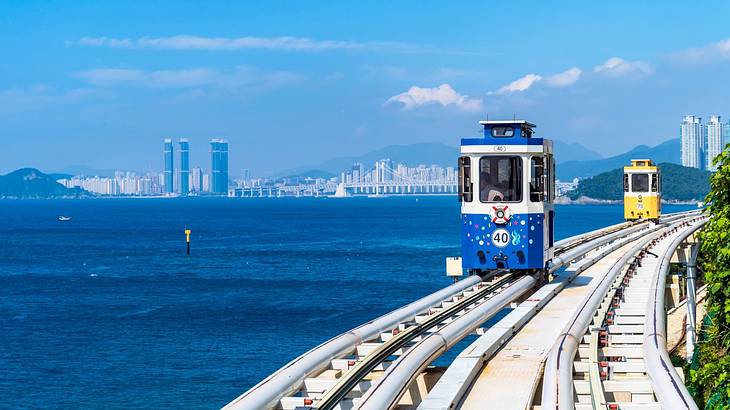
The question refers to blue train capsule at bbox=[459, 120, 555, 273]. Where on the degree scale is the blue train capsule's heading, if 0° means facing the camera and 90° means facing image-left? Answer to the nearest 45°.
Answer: approximately 0°
